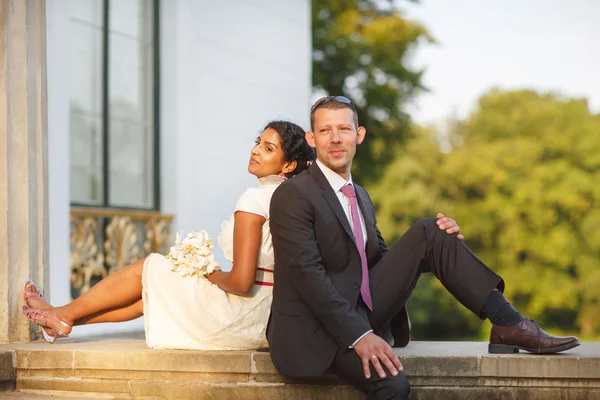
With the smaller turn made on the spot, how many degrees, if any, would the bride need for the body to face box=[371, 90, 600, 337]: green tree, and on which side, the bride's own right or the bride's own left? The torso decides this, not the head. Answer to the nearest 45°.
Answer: approximately 135° to the bride's own right

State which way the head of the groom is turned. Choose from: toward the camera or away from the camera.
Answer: toward the camera

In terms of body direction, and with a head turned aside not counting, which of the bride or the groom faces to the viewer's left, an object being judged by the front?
the bride

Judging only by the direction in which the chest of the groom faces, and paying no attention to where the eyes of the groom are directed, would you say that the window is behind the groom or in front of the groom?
behind

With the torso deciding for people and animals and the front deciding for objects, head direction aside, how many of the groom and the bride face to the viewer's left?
1

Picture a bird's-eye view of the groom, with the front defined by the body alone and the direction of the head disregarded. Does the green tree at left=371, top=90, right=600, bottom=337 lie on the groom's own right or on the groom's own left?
on the groom's own left

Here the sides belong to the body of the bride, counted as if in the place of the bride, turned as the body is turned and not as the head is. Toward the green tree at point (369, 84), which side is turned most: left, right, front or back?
right

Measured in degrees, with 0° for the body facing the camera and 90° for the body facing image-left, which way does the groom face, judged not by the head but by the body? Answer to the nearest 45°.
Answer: approximately 315°

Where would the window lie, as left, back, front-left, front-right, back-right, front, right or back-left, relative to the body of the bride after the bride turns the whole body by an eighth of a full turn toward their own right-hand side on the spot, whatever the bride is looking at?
front-right

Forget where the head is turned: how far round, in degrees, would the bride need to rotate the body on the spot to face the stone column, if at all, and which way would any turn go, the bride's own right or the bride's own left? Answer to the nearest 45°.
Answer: approximately 45° to the bride's own right

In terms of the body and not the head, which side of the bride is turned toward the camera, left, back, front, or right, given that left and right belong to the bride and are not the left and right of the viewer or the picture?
left
